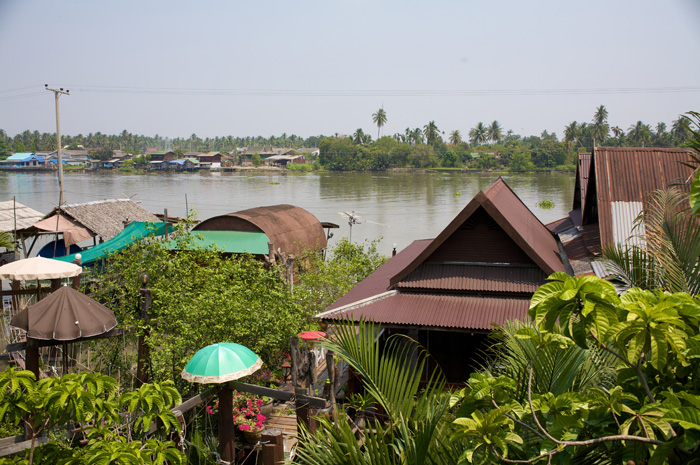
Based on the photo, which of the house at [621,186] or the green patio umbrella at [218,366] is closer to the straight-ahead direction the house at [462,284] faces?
the green patio umbrella

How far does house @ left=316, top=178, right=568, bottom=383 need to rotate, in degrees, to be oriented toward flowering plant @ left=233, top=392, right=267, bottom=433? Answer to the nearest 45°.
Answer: approximately 90° to its right

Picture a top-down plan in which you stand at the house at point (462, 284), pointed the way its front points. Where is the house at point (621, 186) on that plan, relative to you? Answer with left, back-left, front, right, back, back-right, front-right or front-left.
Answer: back-left

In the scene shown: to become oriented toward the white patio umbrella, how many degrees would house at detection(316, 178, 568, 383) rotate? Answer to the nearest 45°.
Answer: approximately 90° to its right

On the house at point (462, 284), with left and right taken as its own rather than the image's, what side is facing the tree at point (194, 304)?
right

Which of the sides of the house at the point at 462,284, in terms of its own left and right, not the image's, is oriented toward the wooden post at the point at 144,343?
right

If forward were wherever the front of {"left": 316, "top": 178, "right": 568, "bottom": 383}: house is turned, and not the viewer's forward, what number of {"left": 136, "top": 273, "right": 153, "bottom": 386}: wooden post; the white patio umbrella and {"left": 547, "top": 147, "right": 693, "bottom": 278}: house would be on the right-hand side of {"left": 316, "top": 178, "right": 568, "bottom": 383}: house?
2

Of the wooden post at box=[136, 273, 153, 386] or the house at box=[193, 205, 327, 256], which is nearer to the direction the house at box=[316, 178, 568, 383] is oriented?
the wooden post

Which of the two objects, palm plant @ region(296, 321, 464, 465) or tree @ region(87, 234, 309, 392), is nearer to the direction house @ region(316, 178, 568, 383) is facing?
the palm plant

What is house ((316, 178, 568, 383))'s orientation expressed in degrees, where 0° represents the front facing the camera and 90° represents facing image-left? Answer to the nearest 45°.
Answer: approximately 0°
